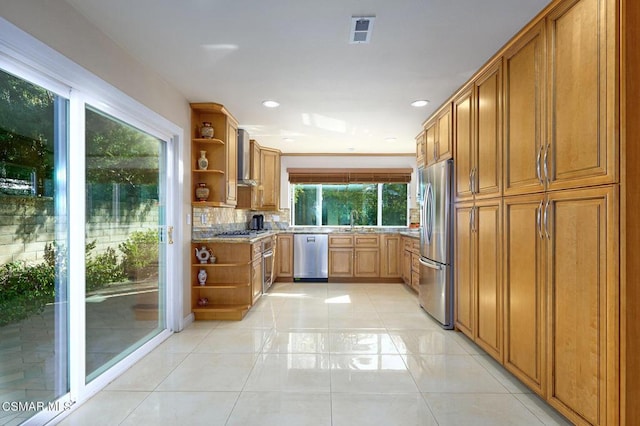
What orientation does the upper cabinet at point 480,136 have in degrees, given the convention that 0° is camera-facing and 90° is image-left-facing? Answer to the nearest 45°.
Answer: approximately 45°

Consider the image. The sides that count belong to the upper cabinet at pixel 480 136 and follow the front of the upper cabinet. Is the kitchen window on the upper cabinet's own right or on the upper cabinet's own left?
on the upper cabinet's own right

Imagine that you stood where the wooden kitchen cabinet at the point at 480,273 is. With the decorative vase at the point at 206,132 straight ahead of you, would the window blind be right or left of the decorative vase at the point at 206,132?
right

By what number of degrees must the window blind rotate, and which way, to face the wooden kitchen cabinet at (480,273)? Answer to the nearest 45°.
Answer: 0° — it already faces it

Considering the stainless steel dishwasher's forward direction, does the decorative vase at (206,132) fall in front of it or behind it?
in front

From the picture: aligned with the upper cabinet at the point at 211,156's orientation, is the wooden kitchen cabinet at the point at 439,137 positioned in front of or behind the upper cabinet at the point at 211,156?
in front

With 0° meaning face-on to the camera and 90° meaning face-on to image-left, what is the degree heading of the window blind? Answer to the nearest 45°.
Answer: approximately 0°
